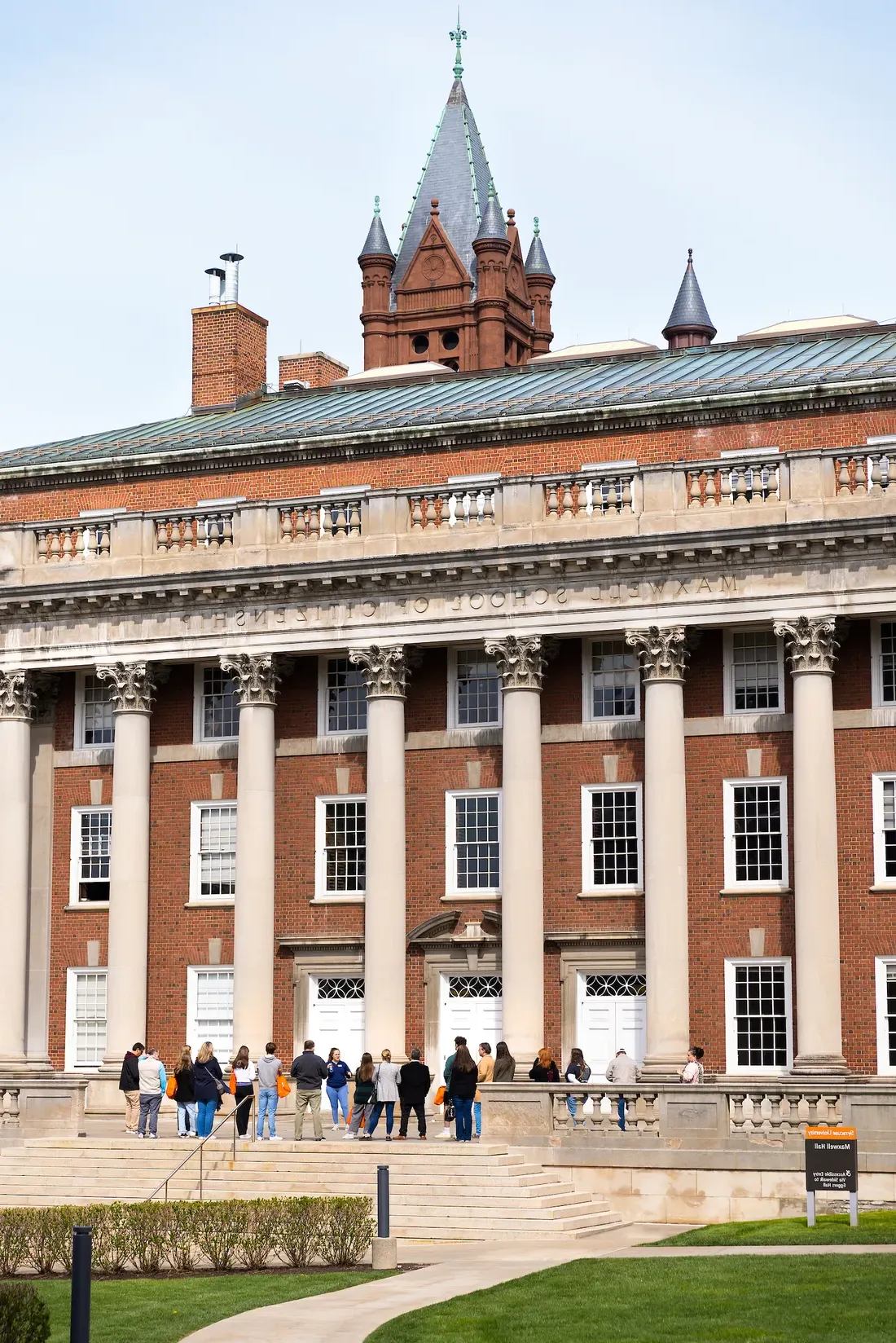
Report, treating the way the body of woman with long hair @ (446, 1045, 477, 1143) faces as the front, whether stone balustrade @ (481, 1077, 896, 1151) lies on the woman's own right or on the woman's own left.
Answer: on the woman's own right

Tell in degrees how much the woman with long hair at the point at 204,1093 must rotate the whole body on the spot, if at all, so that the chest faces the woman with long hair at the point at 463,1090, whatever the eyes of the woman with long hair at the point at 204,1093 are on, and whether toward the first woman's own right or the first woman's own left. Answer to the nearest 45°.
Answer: approximately 90° to the first woman's own right

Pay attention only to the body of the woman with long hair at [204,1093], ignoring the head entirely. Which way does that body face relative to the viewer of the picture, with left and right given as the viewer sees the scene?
facing away from the viewer and to the right of the viewer

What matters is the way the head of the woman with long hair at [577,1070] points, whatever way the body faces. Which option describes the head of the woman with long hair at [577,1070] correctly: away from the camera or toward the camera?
away from the camera

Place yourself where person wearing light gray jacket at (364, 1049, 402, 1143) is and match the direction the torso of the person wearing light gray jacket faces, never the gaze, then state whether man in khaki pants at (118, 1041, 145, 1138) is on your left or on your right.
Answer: on your left

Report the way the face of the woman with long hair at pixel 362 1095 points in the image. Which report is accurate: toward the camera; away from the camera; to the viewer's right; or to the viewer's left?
away from the camera

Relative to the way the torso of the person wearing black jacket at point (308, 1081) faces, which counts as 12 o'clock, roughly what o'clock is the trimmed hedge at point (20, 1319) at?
The trimmed hedge is roughly at 6 o'clock from the person wearing black jacket.

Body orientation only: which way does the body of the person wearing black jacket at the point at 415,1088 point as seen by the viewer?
away from the camera

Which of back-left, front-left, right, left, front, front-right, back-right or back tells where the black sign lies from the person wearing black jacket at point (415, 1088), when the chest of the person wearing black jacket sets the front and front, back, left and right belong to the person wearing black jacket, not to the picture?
back-right

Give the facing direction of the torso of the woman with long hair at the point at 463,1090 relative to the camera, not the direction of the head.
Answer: away from the camera

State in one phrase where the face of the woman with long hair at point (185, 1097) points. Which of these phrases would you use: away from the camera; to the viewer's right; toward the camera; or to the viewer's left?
away from the camera

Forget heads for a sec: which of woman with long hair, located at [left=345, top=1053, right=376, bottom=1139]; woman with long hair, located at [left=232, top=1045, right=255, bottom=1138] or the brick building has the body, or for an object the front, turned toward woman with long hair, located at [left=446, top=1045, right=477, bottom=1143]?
the brick building
